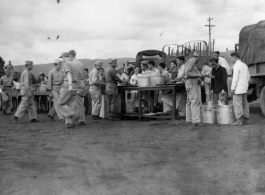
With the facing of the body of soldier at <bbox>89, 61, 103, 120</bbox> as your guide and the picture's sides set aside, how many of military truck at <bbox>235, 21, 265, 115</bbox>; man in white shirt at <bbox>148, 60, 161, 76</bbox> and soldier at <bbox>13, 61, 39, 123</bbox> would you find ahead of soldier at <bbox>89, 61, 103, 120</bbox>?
2

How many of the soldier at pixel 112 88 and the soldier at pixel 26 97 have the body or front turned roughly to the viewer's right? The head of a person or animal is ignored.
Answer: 2

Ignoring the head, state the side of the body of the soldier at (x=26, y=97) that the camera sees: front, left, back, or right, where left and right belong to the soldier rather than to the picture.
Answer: right

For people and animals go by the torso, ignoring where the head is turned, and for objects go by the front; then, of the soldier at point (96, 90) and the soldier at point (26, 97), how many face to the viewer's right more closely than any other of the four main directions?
2

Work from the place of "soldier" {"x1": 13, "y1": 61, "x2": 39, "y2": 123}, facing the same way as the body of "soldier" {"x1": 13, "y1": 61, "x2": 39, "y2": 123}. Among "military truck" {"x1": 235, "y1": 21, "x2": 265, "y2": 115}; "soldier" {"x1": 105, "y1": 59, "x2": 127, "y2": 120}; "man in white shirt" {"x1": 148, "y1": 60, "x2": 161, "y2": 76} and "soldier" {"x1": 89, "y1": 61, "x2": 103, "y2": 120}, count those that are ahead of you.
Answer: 4

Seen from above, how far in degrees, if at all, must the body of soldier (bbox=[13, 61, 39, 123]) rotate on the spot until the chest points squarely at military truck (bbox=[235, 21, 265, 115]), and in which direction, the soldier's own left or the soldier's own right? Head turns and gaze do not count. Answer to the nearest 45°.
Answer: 0° — they already face it

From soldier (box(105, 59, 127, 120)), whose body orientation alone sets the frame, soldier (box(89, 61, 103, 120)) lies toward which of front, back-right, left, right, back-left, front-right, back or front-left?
back-left

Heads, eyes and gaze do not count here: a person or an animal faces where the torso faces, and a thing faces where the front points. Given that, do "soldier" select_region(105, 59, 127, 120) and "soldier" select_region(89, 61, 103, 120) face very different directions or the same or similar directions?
same or similar directions

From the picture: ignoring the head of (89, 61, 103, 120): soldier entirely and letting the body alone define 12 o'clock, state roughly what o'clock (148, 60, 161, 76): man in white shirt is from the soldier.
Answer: The man in white shirt is roughly at 12 o'clock from the soldier.

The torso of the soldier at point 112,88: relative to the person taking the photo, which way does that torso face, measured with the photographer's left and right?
facing to the right of the viewer

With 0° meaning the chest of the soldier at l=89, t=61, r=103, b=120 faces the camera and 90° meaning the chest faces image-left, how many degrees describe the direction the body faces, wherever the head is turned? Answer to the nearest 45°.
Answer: approximately 270°

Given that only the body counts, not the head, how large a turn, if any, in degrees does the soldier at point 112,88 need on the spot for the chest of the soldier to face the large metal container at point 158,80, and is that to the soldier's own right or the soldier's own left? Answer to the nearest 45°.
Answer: approximately 45° to the soldier's own right

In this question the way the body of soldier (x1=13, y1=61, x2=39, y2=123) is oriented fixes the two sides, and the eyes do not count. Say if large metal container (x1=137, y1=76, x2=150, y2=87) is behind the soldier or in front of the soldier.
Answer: in front

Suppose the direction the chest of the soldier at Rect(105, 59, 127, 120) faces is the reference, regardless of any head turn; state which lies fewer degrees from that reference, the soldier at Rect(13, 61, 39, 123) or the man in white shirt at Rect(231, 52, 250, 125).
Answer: the man in white shirt

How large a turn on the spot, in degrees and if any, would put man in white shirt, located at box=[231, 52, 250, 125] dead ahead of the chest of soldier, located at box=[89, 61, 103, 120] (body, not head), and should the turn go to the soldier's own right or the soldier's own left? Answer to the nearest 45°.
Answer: approximately 45° to the soldier's own right

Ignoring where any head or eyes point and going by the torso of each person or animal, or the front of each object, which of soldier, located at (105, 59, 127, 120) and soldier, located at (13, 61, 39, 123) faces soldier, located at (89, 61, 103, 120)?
soldier, located at (13, 61, 39, 123)

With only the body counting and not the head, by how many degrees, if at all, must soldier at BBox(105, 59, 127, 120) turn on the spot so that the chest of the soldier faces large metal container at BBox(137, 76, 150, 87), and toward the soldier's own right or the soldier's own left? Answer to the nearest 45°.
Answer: approximately 45° to the soldier's own right
